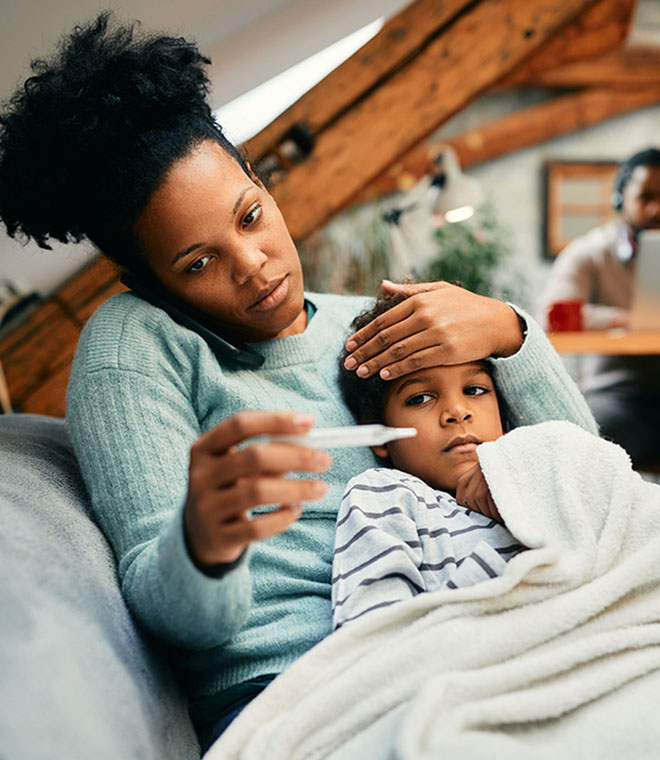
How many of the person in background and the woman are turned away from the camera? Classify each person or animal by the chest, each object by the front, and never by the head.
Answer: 0

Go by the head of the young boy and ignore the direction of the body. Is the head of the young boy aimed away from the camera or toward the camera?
toward the camera

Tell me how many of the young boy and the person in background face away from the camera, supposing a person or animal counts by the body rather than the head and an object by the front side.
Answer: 0

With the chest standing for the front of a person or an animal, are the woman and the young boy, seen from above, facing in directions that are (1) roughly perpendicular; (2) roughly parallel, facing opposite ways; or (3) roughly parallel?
roughly parallel

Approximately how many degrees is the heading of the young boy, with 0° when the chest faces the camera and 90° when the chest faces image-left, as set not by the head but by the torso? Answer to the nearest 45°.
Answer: approximately 315°

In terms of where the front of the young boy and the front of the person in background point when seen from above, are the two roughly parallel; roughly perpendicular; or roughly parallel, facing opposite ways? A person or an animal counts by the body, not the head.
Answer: roughly parallel

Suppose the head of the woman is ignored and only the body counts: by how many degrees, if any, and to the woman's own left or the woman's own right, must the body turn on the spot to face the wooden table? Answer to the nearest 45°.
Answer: approximately 90° to the woman's own left
